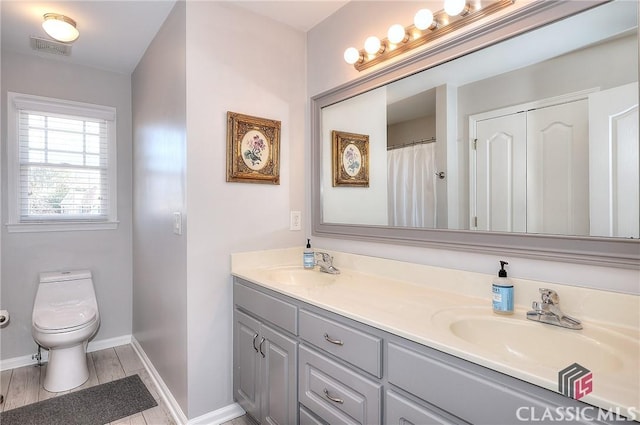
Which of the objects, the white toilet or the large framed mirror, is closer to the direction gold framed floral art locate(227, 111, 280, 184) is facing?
the large framed mirror

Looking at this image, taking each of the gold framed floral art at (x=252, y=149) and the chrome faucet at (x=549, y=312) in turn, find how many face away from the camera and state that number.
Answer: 0

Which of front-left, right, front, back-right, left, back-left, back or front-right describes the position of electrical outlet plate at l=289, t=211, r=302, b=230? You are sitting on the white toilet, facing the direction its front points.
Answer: front-left

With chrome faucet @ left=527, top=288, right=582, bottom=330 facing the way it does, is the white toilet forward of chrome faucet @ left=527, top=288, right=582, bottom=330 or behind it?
forward

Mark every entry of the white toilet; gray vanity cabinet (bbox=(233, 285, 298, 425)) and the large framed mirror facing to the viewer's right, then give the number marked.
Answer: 0

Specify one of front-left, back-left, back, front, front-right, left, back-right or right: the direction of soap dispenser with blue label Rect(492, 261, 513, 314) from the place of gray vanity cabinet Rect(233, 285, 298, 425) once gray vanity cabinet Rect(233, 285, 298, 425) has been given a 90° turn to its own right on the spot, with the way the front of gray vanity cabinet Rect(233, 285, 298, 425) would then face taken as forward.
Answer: back

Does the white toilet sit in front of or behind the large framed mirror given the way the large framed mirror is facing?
in front

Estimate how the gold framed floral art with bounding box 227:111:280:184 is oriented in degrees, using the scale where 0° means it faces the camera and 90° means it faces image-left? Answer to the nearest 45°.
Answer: approximately 315°

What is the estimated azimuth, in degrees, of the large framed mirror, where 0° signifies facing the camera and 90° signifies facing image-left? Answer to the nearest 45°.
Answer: approximately 45°

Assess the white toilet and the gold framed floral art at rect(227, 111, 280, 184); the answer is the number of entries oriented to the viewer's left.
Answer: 0

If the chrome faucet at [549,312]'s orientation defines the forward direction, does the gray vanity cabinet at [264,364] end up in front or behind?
in front

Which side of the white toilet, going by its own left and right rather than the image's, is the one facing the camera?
front

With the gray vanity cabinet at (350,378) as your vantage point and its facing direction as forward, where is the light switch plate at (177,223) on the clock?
The light switch plate is roughly at 2 o'clock from the gray vanity cabinet.
